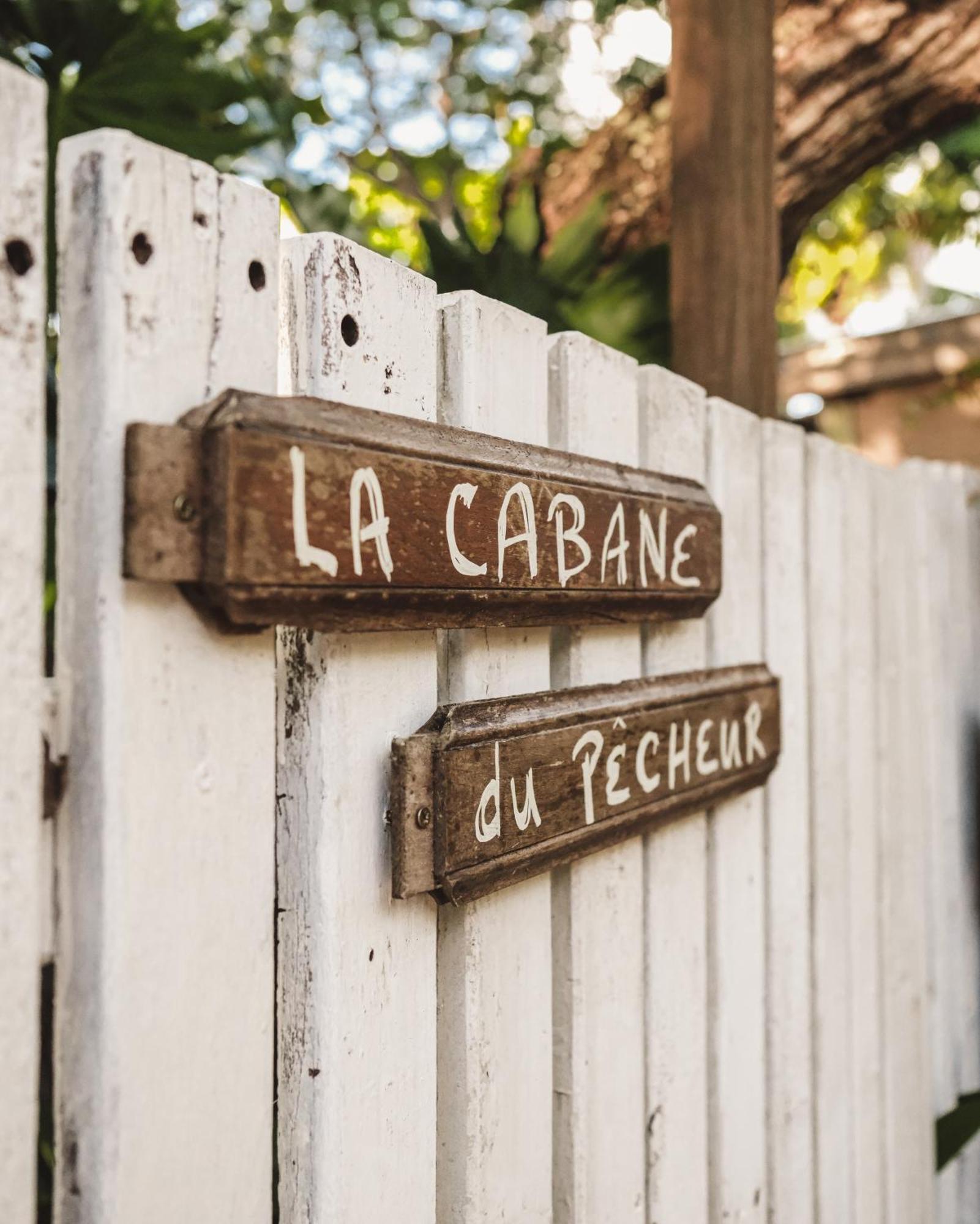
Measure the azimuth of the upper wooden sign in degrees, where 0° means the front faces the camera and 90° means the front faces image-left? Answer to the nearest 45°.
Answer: approximately 315°

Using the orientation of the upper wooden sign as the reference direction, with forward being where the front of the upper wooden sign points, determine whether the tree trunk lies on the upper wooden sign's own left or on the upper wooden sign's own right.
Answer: on the upper wooden sign's own left

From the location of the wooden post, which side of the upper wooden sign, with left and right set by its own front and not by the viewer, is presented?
left

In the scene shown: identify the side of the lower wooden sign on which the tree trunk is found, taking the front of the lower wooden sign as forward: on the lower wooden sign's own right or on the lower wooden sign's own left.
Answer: on the lower wooden sign's own left
